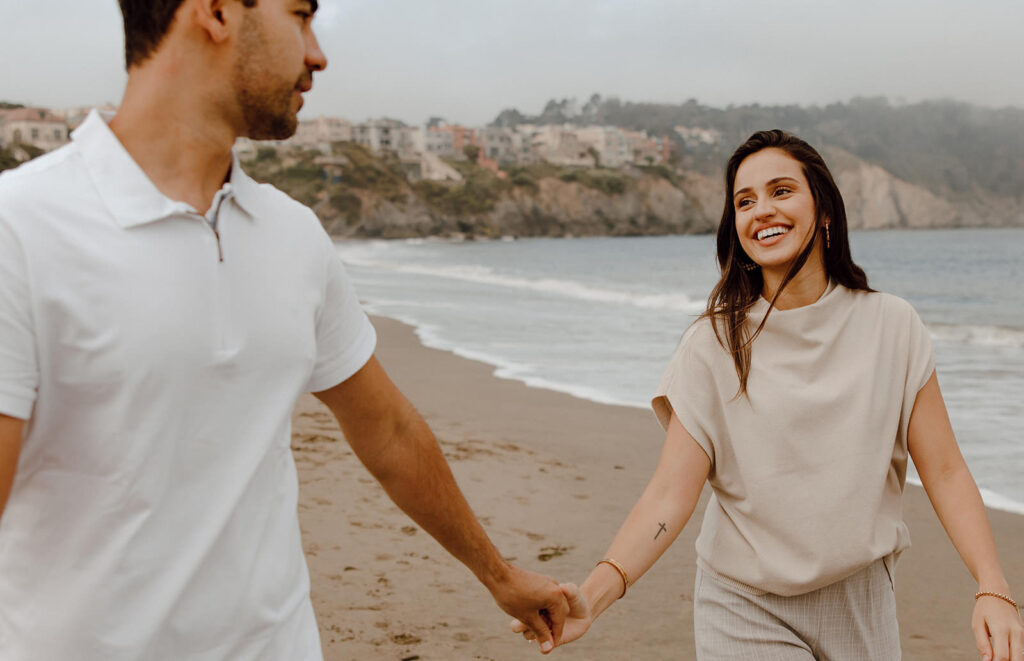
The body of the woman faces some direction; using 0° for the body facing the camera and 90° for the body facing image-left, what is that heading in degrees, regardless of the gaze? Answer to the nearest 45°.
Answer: approximately 0°

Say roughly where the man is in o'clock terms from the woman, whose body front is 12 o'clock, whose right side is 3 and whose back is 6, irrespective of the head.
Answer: The man is roughly at 1 o'clock from the woman.

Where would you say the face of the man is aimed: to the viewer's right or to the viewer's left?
to the viewer's right
